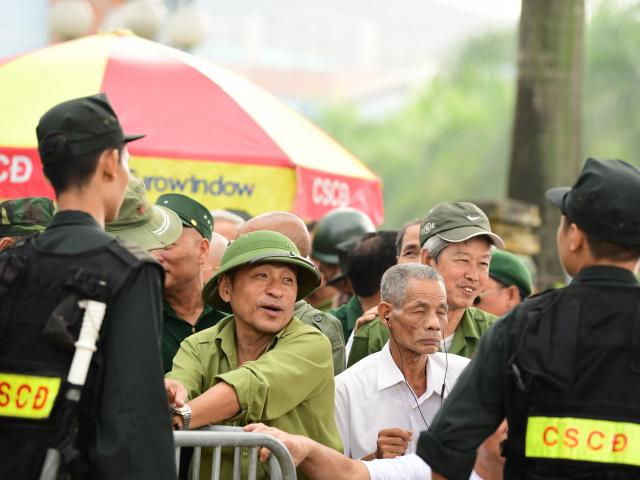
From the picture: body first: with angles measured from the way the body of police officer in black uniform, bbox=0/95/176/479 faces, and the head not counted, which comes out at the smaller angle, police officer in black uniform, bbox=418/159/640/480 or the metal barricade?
the metal barricade

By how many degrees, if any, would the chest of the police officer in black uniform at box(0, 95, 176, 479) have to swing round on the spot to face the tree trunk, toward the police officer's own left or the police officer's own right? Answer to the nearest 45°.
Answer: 0° — they already face it

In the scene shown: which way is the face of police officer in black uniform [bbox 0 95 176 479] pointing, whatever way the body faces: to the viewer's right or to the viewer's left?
to the viewer's right

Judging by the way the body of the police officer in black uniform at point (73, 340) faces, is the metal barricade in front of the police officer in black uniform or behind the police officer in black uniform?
in front

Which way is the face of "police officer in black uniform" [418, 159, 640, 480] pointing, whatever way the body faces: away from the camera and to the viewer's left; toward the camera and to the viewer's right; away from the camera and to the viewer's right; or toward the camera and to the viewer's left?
away from the camera and to the viewer's left

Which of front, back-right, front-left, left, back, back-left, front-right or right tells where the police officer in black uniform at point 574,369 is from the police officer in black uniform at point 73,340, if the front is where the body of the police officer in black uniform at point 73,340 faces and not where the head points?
front-right

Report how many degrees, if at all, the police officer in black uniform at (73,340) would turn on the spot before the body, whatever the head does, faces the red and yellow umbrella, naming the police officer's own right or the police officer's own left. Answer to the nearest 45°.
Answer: approximately 45° to the police officer's own left

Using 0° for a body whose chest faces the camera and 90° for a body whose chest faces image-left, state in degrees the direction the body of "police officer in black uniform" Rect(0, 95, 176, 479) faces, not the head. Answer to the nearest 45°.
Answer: approximately 225°

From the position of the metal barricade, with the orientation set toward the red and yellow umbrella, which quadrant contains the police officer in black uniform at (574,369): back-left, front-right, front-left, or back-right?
back-right
